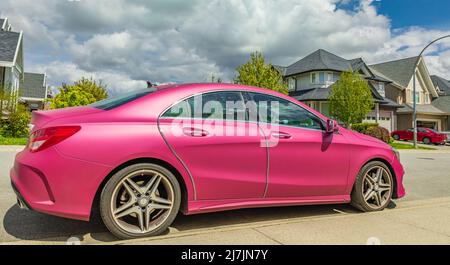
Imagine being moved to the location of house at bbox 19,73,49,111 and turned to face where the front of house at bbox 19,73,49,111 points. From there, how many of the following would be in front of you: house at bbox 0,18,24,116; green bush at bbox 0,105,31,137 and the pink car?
3

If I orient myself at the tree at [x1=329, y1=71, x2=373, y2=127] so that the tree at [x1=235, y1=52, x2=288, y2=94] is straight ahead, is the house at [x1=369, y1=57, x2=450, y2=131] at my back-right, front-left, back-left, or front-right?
back-right

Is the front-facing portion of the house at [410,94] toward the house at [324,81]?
no

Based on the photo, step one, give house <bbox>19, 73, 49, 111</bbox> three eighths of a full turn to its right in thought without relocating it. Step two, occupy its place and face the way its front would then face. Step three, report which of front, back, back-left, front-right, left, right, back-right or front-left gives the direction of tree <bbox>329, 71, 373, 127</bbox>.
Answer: back

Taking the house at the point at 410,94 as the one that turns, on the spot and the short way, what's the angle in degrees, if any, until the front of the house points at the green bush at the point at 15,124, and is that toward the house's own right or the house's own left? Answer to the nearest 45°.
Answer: approximately 45° to the house's own right

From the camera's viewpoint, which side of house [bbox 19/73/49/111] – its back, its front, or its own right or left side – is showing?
front

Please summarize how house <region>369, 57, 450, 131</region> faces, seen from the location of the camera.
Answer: facing the viewer and to the right of the viewer

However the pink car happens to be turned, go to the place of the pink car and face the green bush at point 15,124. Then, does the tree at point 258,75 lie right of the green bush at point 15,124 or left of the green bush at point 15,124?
right

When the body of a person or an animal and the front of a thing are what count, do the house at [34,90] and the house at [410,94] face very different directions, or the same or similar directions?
same or similar directions

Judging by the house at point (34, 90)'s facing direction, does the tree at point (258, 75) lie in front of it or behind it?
in front

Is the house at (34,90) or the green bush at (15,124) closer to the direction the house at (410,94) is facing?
the green bush

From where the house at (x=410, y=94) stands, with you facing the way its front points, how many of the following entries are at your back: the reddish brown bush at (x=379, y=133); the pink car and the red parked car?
0

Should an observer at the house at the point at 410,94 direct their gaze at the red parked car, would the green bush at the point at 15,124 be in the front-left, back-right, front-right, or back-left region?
front-right

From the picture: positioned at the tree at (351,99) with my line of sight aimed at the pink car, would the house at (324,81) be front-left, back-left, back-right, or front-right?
back-right

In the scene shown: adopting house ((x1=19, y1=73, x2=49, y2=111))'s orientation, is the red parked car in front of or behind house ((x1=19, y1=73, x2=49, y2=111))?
in front

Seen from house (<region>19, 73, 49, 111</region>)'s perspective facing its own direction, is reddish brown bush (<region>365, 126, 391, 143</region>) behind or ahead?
ahead

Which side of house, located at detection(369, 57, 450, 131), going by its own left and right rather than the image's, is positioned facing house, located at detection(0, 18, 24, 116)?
right

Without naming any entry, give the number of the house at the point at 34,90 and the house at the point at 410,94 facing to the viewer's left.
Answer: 0

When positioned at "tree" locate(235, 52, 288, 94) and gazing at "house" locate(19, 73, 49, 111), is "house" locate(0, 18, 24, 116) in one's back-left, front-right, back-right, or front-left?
front-left

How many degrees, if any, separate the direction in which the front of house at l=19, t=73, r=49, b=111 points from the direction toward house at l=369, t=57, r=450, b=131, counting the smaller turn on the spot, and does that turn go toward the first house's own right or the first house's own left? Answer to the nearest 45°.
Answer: approximately 45° to the first house's own left
